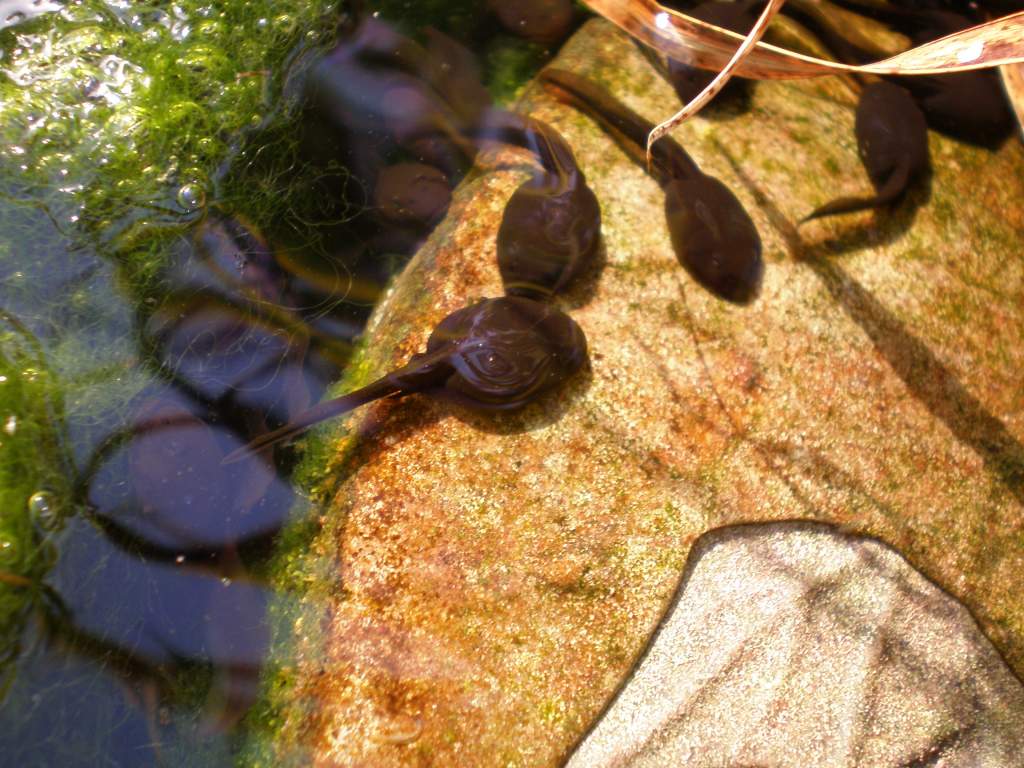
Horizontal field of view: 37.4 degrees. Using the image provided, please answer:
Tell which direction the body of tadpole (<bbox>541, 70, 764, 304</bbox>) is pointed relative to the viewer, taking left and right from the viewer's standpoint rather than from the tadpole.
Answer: facing the viewer and to the right of the viewer

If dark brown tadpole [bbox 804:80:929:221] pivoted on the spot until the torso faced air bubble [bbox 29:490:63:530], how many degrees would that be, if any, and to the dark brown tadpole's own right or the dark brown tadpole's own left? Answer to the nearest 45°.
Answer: approximately 135° to the dark brown tadpole's own left

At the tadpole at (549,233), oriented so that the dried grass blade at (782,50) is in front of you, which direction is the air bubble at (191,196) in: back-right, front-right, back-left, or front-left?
back-left

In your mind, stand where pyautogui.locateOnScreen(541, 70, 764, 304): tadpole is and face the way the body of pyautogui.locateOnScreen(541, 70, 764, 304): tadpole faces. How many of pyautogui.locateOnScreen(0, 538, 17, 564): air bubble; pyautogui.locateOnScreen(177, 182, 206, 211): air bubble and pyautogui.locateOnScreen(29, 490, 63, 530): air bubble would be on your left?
0

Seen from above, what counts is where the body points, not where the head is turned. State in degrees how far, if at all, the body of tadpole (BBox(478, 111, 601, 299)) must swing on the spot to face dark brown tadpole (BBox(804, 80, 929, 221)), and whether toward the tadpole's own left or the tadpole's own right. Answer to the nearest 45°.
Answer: approximately 135° to the tadpole's own left

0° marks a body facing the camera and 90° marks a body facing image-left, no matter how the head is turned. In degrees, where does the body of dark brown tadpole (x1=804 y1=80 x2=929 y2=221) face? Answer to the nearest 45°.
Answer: approximately 180°

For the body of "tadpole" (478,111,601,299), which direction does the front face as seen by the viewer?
toward the camera

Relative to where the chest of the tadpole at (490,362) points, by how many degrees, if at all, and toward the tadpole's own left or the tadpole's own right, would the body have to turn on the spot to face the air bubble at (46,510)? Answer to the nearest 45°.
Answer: approximately 180°

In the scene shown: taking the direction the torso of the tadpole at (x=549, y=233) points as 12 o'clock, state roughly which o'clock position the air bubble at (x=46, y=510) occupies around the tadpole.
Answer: The air bubble is roughly at 2 o'clock from the tadpole.

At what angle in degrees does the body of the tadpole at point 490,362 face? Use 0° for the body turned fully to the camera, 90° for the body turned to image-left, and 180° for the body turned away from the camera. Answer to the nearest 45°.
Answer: approximately 270°
